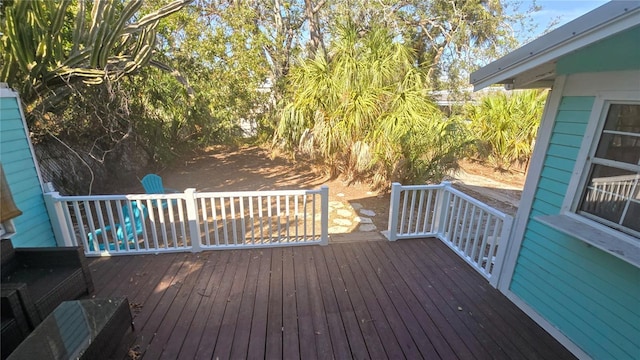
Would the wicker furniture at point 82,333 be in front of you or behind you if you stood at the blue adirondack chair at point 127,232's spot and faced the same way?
in front

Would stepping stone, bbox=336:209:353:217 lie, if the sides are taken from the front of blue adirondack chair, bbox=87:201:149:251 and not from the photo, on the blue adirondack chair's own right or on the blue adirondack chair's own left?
on the blue adirondack chair's own left

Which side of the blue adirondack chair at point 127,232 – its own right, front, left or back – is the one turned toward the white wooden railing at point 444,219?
left
